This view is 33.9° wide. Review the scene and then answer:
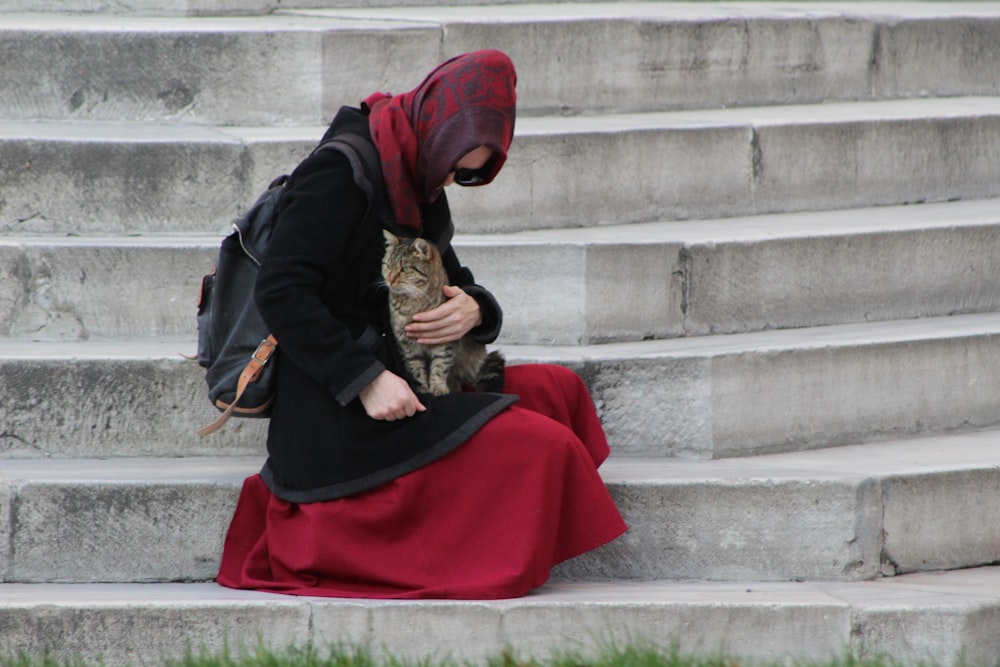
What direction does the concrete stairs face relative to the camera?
toward the camera

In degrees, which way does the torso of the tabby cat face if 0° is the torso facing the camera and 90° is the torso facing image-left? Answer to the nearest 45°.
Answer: approximately 45°

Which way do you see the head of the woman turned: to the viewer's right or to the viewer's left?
to the viewer's right
